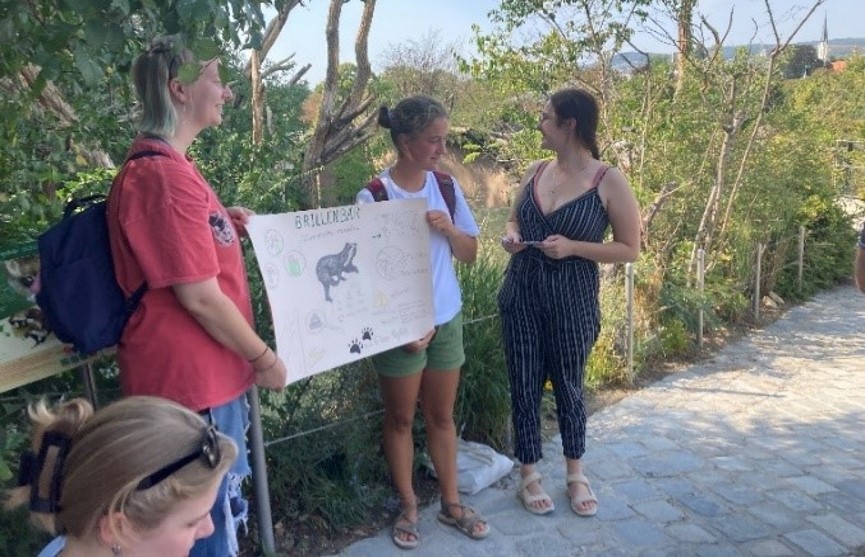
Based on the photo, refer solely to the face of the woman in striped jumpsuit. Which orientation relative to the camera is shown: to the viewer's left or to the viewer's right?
to the viewer's left

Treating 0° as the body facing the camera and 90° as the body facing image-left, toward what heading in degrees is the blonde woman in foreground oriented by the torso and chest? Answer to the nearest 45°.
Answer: approximately 270°

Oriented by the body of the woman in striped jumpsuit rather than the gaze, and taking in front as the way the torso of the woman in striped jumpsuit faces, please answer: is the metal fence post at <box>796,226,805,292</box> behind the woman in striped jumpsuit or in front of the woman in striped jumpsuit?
behind

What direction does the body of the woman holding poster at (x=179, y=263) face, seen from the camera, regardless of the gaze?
to the viewer's right

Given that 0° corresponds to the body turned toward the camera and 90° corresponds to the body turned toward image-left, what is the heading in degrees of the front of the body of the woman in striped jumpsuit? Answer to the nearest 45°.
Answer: approximately 45°

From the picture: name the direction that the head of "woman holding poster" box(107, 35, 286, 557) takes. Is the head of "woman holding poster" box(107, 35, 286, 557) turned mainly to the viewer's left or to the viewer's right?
to the viewer's right
